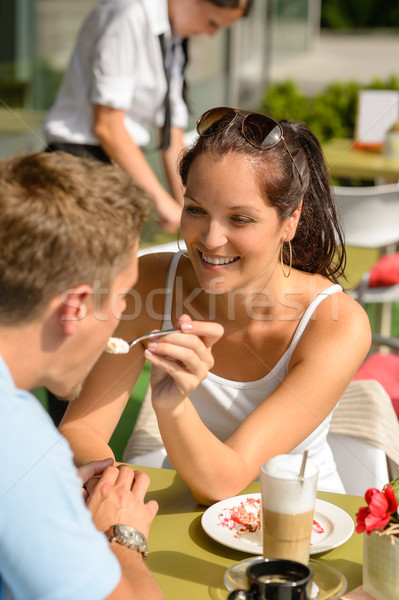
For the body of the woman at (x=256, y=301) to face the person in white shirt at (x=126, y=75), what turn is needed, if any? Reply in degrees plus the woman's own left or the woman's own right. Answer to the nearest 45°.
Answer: approximately 135° to the woman's own right

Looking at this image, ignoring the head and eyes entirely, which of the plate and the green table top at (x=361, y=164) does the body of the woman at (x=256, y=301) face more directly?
the plate

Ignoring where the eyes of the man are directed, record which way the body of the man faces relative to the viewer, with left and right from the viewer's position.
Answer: facing away from the viewer and to the right of the viewer

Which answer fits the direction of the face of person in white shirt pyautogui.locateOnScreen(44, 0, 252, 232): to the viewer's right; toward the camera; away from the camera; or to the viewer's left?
to the viewer's right

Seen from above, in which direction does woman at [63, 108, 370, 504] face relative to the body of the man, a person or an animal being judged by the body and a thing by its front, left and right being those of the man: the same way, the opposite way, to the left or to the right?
the opposite way

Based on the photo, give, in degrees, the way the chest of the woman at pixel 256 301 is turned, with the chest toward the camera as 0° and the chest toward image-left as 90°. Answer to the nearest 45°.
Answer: approximately 45°

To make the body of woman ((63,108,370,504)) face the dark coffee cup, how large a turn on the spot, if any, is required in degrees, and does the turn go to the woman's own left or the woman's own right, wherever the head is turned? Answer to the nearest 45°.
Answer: approximately 45° to the woman's own left
